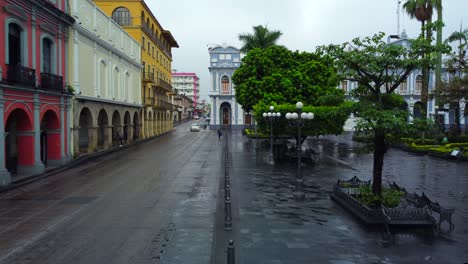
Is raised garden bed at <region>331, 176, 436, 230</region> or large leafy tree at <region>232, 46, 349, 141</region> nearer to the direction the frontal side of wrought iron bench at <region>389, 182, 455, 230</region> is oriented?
the large leafy tree

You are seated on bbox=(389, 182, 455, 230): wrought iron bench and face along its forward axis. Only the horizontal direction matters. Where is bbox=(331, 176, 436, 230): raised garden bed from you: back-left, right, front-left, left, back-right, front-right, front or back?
back

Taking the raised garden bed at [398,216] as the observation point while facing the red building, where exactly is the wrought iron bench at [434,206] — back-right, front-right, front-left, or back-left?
back-right

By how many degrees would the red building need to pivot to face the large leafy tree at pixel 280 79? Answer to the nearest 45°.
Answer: approximately 45° to its left

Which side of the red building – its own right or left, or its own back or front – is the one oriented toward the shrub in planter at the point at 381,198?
front

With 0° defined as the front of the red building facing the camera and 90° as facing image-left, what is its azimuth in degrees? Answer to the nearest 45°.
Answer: approximately 315°

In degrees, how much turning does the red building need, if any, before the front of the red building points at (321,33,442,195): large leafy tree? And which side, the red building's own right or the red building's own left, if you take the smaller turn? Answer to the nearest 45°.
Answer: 0° — it already faces it

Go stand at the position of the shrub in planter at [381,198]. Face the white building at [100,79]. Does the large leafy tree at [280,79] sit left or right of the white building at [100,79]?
right

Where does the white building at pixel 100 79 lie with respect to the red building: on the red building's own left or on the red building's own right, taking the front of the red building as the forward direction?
on the red building's own left

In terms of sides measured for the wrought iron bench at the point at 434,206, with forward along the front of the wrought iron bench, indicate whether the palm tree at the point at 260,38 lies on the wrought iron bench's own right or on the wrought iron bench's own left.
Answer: on the wrought iron bench's own left

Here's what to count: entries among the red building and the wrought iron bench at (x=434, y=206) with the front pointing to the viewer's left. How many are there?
0

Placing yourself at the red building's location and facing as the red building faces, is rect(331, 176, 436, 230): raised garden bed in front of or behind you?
in front
